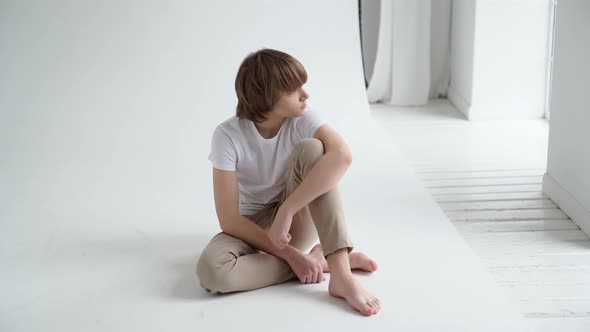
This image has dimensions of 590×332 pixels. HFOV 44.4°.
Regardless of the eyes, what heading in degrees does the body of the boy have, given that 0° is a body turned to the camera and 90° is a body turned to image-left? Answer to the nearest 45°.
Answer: approximately 315°

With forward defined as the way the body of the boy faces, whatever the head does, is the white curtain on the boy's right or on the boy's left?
on the boy's left

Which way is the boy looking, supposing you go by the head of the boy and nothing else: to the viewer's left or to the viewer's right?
to the viewer's right
